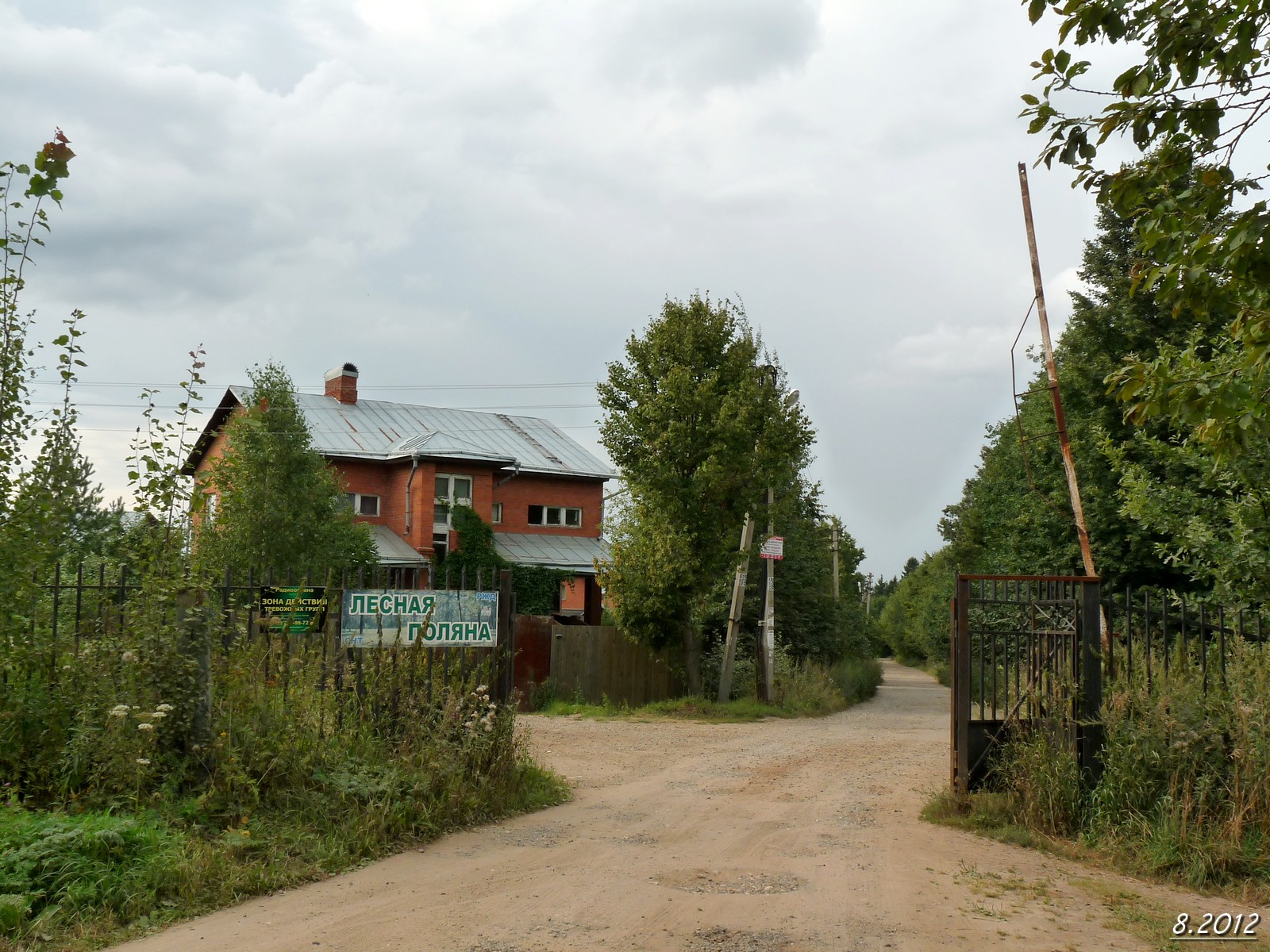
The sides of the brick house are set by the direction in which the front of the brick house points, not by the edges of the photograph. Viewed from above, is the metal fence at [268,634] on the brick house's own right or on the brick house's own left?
on the brick house's own right

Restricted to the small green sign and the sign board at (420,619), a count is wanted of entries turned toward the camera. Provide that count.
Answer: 2

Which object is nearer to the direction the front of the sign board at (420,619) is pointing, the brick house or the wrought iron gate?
the wrought iron gate

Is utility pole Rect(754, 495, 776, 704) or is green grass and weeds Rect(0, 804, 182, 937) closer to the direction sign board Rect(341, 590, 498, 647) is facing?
the green grass and weeds

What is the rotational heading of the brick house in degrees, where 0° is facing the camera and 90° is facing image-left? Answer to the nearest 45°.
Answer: approximately 315°

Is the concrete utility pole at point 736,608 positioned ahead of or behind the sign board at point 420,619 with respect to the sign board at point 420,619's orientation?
behind
